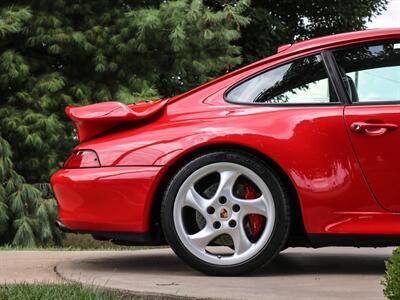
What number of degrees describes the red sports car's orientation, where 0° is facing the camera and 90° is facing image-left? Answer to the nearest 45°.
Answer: approximately 270°

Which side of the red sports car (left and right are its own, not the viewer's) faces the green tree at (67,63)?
left
